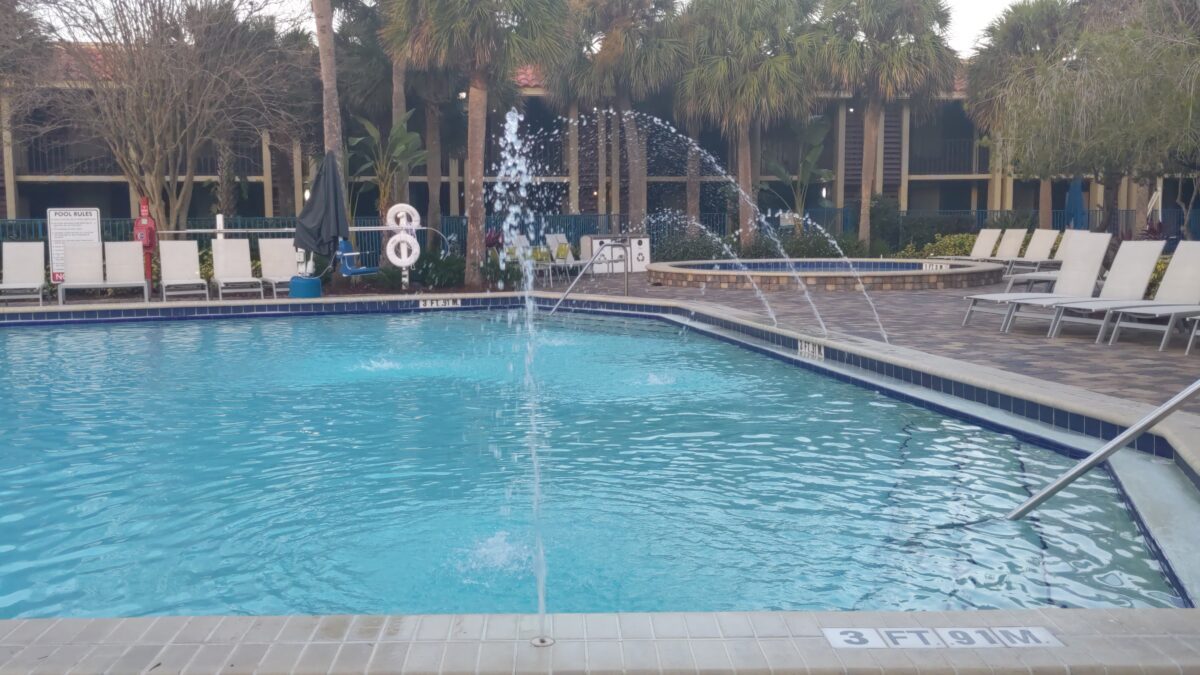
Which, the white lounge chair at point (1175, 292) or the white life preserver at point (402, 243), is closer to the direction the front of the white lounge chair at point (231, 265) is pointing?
the white lounge chair

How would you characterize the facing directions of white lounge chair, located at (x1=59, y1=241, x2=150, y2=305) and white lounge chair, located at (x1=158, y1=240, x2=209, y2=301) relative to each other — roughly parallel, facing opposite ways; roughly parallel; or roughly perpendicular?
roughly parallel

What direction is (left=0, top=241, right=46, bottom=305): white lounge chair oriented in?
toward the camera

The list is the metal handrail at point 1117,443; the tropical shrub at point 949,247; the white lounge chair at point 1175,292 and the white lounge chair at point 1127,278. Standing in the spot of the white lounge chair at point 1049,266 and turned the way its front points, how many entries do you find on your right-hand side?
1

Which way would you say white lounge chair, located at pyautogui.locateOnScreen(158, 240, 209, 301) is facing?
toward the camera

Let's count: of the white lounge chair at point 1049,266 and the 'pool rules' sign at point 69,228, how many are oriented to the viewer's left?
1

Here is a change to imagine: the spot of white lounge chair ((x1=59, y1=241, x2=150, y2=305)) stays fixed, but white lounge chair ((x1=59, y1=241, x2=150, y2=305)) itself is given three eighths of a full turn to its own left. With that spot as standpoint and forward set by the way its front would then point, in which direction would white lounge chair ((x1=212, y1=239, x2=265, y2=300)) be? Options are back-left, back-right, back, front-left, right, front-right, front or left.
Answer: front-right

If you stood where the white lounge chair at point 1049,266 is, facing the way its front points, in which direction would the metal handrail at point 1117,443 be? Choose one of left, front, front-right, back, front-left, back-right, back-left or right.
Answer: left

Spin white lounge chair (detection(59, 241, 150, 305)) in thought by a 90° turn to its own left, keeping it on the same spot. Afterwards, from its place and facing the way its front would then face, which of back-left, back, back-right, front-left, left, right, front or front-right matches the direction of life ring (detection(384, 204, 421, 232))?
front

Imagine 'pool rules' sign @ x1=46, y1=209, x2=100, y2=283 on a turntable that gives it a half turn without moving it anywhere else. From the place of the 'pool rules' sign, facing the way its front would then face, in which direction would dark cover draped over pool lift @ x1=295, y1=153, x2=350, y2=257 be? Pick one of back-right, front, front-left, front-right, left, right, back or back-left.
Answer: back-right

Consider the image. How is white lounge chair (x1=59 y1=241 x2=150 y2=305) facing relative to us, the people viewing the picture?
facing the viewer

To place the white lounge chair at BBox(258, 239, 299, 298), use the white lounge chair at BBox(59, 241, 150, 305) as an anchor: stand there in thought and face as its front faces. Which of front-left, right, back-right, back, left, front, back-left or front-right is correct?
left

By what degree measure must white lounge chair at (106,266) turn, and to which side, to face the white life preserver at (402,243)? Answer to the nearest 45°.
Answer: approximately 90° to its left

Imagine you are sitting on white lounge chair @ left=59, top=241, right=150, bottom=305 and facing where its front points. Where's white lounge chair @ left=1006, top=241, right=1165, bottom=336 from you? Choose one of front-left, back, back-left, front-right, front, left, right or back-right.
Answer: front-left

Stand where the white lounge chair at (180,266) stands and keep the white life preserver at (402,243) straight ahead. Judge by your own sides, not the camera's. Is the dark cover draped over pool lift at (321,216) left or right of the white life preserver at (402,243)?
right

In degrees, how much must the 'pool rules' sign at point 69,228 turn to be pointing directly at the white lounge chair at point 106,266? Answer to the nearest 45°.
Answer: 0° — it already faces it

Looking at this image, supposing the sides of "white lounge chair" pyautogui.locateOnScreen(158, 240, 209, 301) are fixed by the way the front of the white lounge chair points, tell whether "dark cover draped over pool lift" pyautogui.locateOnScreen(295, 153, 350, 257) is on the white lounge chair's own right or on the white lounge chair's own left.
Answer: on the white lounge chair's own left

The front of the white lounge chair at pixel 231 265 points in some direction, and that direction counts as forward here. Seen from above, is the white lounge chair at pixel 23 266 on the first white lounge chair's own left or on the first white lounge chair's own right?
on the first white lounge chair's own right

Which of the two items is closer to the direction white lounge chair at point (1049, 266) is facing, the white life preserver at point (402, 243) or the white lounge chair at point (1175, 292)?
the white life preserver

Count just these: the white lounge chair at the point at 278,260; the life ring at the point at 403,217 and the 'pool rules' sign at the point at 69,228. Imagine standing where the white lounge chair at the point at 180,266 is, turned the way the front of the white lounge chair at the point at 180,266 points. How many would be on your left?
2
